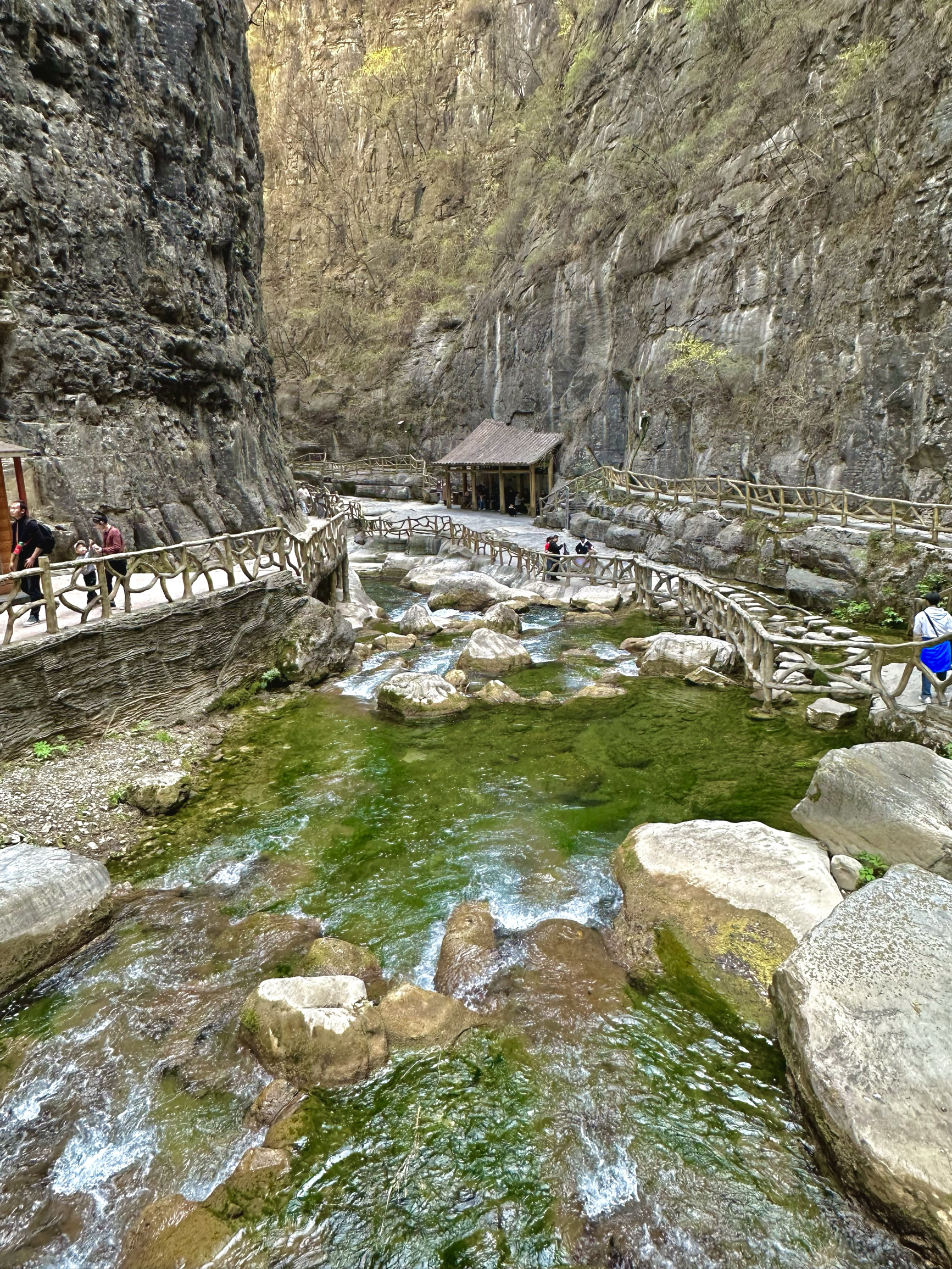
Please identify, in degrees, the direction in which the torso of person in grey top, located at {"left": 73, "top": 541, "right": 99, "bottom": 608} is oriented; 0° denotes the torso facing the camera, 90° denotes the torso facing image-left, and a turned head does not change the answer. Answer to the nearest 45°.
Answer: approximately 45°

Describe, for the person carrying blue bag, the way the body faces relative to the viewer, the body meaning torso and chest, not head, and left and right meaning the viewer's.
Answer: facing away from the viewer

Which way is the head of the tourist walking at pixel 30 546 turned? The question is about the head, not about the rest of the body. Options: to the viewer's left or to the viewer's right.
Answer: to the viewer's left

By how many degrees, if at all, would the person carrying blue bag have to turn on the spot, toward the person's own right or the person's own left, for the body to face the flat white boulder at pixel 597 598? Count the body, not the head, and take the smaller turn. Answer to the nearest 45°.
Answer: approximately 45° to the person's own left

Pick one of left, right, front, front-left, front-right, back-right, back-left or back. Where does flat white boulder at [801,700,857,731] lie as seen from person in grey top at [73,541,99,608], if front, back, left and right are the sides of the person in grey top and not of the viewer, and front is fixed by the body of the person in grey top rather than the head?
left

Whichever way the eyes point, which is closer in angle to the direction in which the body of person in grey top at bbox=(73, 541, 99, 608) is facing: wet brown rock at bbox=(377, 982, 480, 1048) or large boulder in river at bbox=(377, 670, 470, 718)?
the wet brown rock

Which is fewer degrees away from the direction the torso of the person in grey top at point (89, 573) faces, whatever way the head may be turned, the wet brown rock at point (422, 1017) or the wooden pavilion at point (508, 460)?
the wet brown rock

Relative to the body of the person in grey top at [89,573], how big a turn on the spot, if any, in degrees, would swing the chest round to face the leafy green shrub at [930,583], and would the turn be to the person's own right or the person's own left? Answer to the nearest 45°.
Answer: approximately 135° to the person's own left

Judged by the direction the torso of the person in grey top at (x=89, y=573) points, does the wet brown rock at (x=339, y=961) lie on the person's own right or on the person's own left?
on the person's own left

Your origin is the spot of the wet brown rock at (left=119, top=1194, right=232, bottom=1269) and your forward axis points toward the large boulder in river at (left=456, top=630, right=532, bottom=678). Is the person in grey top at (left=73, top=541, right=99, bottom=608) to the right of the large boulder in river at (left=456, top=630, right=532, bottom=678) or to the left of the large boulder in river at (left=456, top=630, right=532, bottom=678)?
left
